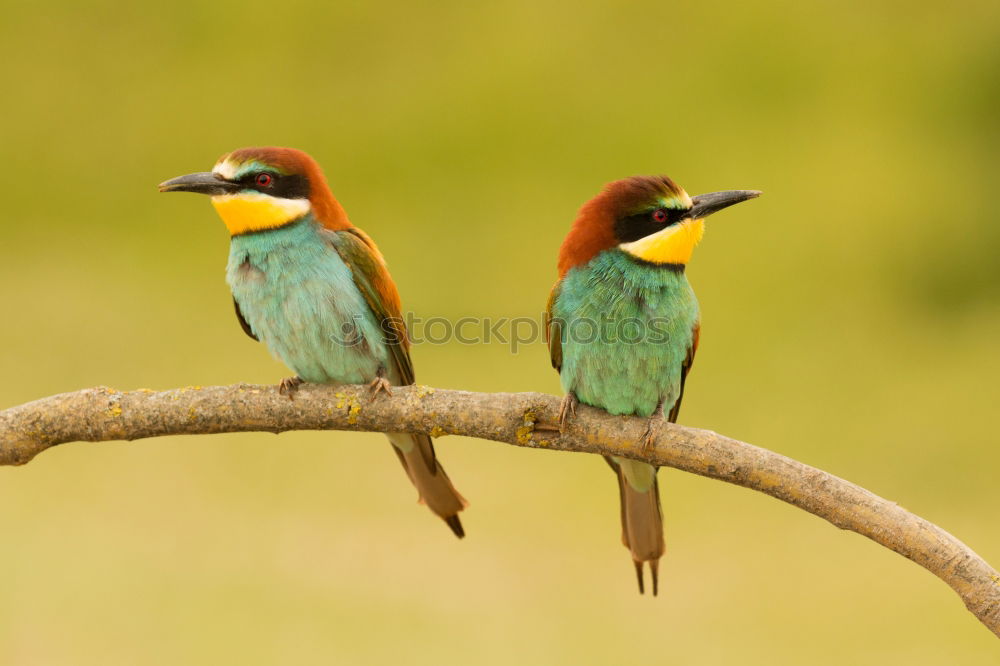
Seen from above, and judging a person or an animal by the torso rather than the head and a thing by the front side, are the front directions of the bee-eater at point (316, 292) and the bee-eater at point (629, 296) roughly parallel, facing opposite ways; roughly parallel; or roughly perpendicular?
roughly parallel

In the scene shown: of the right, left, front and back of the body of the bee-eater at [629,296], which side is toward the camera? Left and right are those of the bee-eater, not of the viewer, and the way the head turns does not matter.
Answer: front

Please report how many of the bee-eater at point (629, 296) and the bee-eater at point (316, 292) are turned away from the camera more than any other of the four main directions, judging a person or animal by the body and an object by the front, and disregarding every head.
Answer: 0

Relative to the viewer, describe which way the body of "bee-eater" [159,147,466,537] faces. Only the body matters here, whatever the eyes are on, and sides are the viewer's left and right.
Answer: facing the viewer and to the left of the viewer

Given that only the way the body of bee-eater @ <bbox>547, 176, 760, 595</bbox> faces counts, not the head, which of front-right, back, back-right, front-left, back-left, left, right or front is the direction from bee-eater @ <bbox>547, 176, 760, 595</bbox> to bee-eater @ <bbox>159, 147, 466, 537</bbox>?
right

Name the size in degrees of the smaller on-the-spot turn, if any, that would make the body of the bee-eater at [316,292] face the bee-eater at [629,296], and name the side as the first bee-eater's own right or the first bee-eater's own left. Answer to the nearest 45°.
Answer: approximately 90° to the first bee-eater's own left
